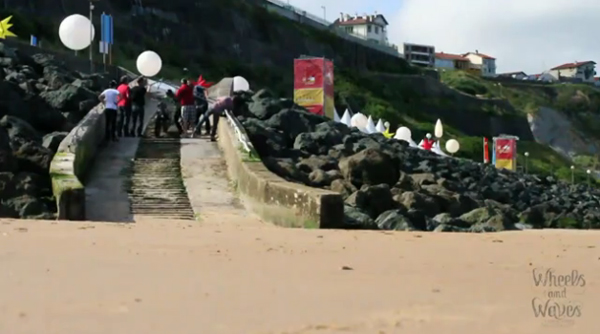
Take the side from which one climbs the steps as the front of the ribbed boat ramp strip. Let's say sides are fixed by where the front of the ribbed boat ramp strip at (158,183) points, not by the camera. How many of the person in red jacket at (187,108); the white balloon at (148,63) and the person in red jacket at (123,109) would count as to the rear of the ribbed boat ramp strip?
3

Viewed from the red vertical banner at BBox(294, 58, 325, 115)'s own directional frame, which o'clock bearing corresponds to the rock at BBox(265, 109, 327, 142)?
The rock is roughly at 12 o'clock from the red vertical banner.

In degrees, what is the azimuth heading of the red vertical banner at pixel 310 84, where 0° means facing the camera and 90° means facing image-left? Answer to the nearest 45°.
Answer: approximately 0°

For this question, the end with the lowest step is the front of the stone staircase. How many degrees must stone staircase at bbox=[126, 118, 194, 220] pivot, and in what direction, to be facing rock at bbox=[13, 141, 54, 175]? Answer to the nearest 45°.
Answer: approximately 90° to its right

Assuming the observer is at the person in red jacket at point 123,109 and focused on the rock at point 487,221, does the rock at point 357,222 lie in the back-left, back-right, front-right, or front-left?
front-right

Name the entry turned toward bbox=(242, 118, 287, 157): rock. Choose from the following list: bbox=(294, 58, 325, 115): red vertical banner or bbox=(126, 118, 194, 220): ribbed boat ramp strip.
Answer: the red vertical banner

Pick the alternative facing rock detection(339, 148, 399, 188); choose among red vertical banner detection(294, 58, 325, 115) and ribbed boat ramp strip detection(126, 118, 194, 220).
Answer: the red vertical banner

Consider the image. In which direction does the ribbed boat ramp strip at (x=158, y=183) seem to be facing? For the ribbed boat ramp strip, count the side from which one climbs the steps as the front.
toward the camera

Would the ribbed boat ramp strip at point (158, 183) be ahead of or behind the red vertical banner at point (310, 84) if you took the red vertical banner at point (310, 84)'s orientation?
ahead

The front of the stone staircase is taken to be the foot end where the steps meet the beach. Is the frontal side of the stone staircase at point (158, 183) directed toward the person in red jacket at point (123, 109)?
no

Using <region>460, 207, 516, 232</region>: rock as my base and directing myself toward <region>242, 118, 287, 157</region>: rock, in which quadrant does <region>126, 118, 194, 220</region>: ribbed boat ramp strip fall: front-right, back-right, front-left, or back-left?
front-left

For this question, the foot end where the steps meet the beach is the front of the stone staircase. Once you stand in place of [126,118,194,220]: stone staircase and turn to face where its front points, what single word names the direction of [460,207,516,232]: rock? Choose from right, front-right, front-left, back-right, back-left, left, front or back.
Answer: left

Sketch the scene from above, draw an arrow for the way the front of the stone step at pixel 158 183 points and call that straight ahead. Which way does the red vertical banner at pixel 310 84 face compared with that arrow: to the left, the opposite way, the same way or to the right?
the same way

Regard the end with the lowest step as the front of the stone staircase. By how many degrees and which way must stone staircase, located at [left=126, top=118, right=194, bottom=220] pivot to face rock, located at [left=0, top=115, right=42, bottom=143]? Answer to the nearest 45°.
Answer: approximately 135° to its right

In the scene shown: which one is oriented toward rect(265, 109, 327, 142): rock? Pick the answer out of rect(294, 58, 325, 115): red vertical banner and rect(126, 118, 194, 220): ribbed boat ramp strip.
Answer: the red vertical banner

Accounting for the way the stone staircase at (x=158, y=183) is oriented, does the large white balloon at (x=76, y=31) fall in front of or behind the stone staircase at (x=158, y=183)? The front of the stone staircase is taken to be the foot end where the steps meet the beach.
behind

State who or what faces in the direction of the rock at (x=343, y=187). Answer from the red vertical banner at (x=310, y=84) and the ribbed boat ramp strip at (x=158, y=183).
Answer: the red vertical banner

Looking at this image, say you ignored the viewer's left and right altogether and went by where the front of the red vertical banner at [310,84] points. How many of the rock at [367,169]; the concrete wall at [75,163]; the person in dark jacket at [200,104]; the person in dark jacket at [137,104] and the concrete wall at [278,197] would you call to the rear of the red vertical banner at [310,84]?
0
